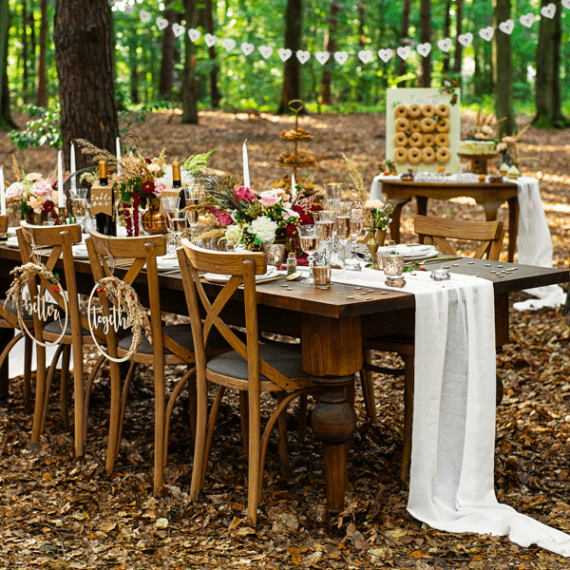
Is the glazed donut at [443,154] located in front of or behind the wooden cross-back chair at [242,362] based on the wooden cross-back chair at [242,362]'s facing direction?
in front

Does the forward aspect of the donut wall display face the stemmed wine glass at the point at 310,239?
yes

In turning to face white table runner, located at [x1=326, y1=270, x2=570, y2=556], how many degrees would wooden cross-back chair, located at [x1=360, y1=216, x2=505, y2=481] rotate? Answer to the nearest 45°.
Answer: approximately 45° to its left

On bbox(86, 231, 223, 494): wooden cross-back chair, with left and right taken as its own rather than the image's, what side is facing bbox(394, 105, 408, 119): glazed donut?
front

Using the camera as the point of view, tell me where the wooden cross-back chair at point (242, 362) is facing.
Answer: facing away from the viewer and to the right of the viewer

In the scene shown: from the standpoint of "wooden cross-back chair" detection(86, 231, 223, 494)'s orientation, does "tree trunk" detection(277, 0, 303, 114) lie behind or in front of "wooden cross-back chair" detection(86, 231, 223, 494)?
in front

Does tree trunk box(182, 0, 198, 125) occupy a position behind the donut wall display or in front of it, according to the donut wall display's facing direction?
behind

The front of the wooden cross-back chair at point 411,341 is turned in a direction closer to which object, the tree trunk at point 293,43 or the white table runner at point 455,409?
the white table runner

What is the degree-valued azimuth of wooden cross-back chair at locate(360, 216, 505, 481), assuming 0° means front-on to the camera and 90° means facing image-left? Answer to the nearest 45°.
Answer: approximately 45°

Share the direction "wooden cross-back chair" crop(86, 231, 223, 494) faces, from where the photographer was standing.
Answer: facing away from the viewer and to the right of the viewer
